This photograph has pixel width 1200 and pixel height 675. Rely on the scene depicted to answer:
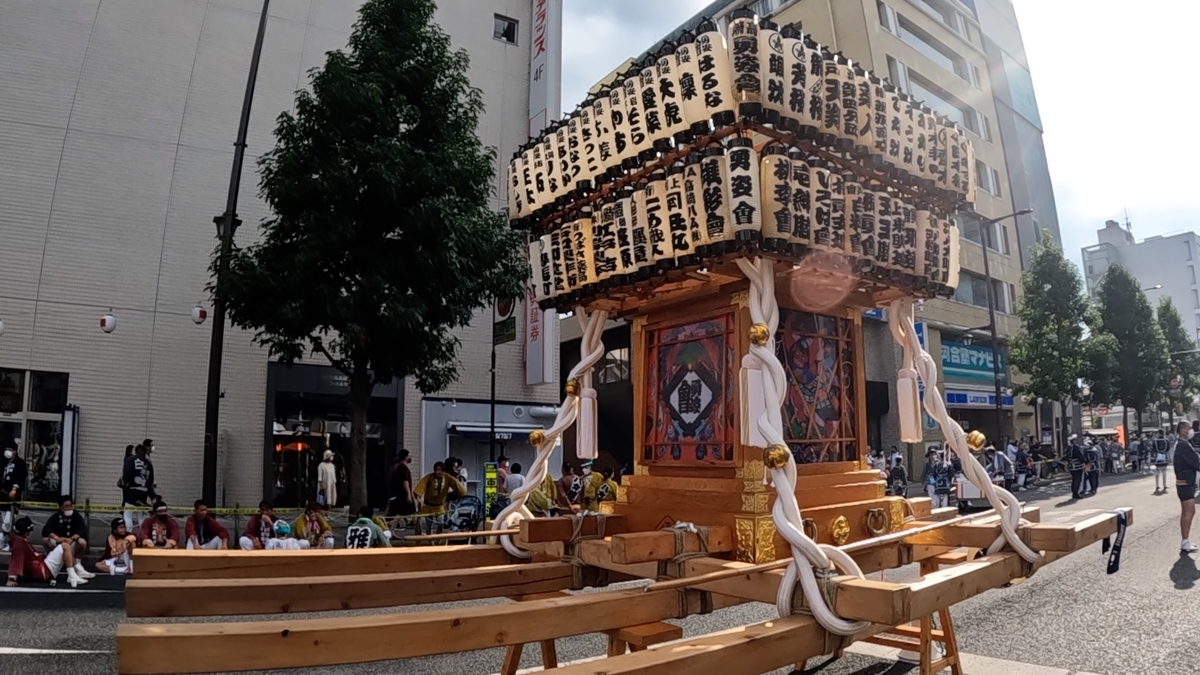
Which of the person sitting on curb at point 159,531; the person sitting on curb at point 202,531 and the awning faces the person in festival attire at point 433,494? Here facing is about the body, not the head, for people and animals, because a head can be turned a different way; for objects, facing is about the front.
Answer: the awning

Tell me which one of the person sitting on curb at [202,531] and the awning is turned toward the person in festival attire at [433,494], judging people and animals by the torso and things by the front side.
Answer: the awning

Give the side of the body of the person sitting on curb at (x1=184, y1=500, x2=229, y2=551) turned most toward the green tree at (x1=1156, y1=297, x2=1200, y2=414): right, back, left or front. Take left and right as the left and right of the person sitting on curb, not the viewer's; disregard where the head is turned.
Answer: left

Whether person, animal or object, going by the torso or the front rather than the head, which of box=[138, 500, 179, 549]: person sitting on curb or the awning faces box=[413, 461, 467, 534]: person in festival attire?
the awning

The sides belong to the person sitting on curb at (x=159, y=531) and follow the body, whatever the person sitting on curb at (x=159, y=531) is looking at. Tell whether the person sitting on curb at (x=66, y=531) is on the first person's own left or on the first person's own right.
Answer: on the first person's own right

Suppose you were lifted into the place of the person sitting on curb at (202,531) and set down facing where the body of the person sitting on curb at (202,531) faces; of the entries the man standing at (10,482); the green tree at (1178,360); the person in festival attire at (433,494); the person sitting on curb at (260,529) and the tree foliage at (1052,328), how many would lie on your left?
4

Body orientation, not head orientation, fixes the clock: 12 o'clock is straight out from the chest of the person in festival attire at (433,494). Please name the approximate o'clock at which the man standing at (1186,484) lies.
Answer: The man standing is roughly at 10 o'clock from the person in festival attire.

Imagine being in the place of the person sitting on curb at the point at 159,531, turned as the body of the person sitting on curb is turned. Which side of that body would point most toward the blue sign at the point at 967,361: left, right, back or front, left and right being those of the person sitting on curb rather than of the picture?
left

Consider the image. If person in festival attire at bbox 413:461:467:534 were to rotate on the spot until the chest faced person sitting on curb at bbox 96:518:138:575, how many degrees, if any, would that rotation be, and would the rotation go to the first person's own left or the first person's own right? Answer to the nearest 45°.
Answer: approximately 90° to the first person's own right
